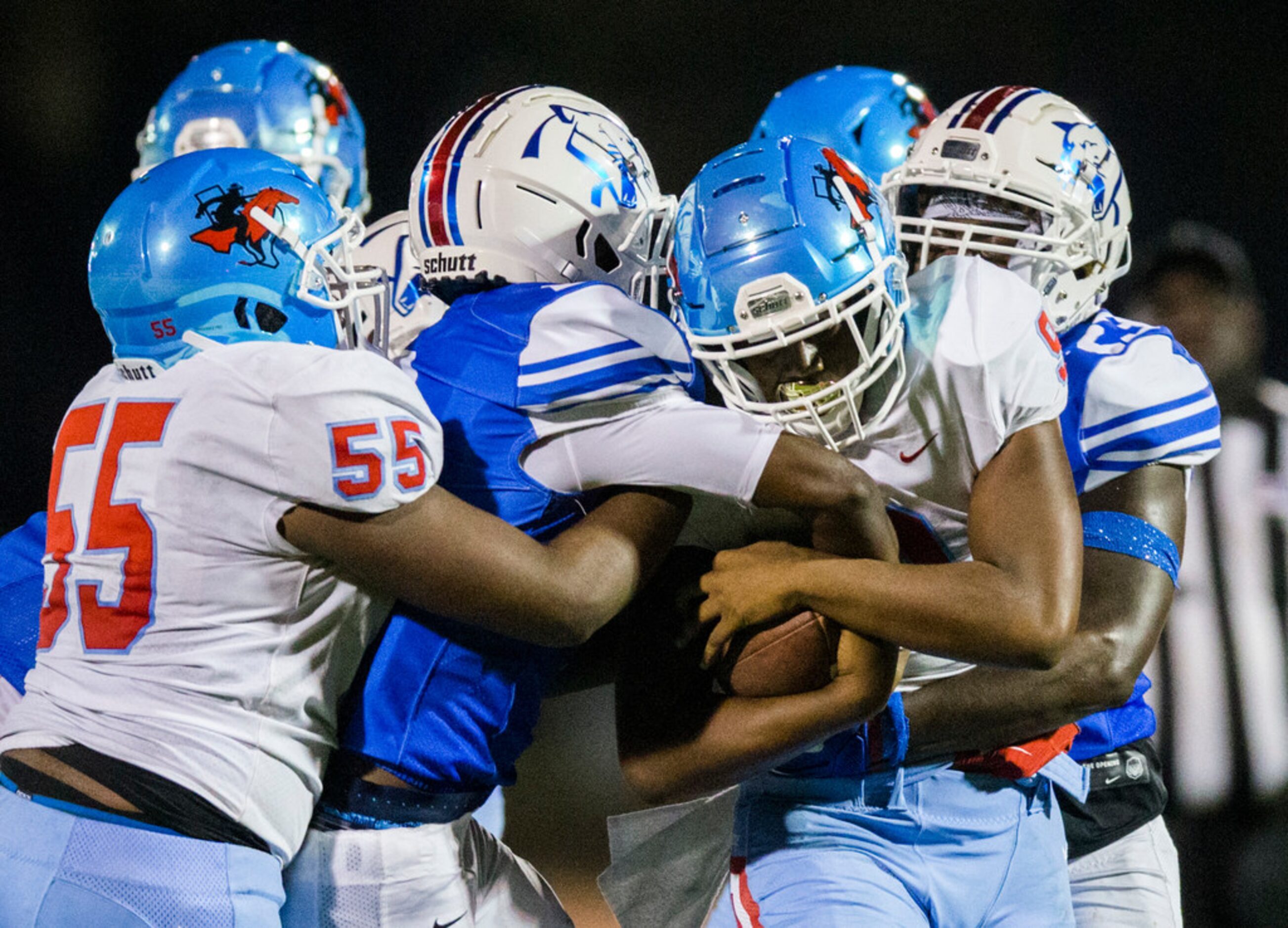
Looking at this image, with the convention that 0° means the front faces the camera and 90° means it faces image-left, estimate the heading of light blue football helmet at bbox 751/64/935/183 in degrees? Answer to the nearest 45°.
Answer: approximately 225°

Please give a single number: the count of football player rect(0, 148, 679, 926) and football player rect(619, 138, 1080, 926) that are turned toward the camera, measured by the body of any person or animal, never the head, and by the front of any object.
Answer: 1

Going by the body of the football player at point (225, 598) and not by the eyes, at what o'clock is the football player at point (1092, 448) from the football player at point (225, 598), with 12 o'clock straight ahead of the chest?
the football player at point (1092, 448) is roughly at 1 o'clock from the football player at point (225, 598).

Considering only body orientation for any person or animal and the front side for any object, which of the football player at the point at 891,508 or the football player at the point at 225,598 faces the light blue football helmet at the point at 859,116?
the football player at the point at 225,598

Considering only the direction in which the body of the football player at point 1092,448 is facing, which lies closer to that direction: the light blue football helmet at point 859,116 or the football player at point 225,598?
the football player

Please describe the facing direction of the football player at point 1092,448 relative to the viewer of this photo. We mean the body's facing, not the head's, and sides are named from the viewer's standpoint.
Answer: facing the viewer and to the left of the viewer

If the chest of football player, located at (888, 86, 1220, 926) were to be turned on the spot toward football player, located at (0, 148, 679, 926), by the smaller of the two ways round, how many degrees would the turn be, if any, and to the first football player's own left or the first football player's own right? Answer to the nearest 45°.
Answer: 0° — they already face them

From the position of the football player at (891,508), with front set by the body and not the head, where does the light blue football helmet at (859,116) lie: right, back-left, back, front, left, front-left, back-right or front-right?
back

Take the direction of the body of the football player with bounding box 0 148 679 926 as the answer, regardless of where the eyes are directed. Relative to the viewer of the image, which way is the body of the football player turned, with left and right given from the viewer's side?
facing away from the viewer and to the right of the viewer

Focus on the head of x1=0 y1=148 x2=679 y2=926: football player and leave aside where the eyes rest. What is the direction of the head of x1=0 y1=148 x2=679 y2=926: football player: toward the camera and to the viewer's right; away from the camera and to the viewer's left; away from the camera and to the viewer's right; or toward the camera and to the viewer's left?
away from the camera and to the viewer's right

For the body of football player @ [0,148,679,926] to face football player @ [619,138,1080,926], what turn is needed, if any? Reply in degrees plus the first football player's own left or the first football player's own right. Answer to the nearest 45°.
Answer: approximately 45° to the first football player's own right

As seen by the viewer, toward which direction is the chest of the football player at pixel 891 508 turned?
toward the camera

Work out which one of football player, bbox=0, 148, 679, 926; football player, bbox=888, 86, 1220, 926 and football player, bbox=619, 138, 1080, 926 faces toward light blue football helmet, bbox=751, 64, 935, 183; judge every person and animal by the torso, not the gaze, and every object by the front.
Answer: football player, bbox=0, 148, 679, 926

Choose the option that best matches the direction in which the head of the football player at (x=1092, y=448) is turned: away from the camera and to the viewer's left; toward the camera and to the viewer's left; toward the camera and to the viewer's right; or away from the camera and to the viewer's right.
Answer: toward the camera and to the viewer's left

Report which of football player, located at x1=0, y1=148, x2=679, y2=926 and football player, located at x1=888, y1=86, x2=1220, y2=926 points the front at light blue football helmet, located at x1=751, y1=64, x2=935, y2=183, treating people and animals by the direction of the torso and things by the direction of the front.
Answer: football player, located at x1=0, y1=148, x2=679, y2=926

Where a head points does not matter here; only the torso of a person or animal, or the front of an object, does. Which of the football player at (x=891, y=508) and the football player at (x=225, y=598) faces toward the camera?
the football player at (x=891, y=508)
